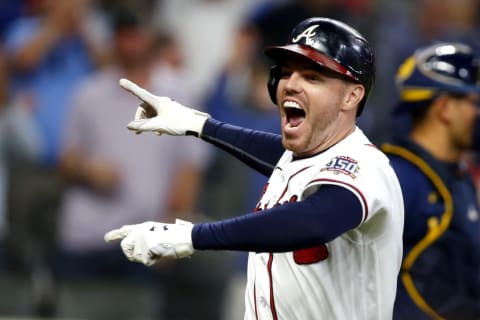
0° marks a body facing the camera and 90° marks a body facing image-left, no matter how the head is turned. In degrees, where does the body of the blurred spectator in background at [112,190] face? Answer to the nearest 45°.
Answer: approximately 0°

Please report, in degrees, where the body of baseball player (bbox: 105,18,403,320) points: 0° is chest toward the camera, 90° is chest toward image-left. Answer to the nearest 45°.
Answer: approximately 45°

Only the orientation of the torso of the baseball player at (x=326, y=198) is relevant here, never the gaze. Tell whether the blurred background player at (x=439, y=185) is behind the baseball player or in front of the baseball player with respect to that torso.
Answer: behind

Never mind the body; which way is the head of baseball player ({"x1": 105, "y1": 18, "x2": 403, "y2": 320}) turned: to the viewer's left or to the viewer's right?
to the viewer's left

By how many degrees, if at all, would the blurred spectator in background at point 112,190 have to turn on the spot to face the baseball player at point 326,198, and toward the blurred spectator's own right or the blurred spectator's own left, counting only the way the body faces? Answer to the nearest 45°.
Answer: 0° — they already face them
